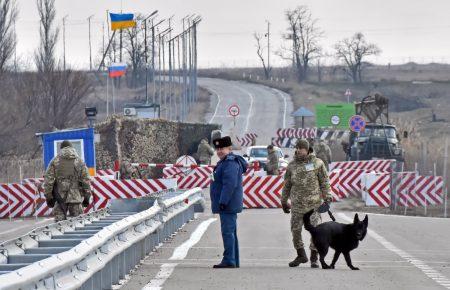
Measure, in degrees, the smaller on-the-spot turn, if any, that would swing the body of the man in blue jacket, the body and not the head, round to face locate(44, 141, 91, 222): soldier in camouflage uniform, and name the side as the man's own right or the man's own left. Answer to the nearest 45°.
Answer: approximately 45° to the man's own right
